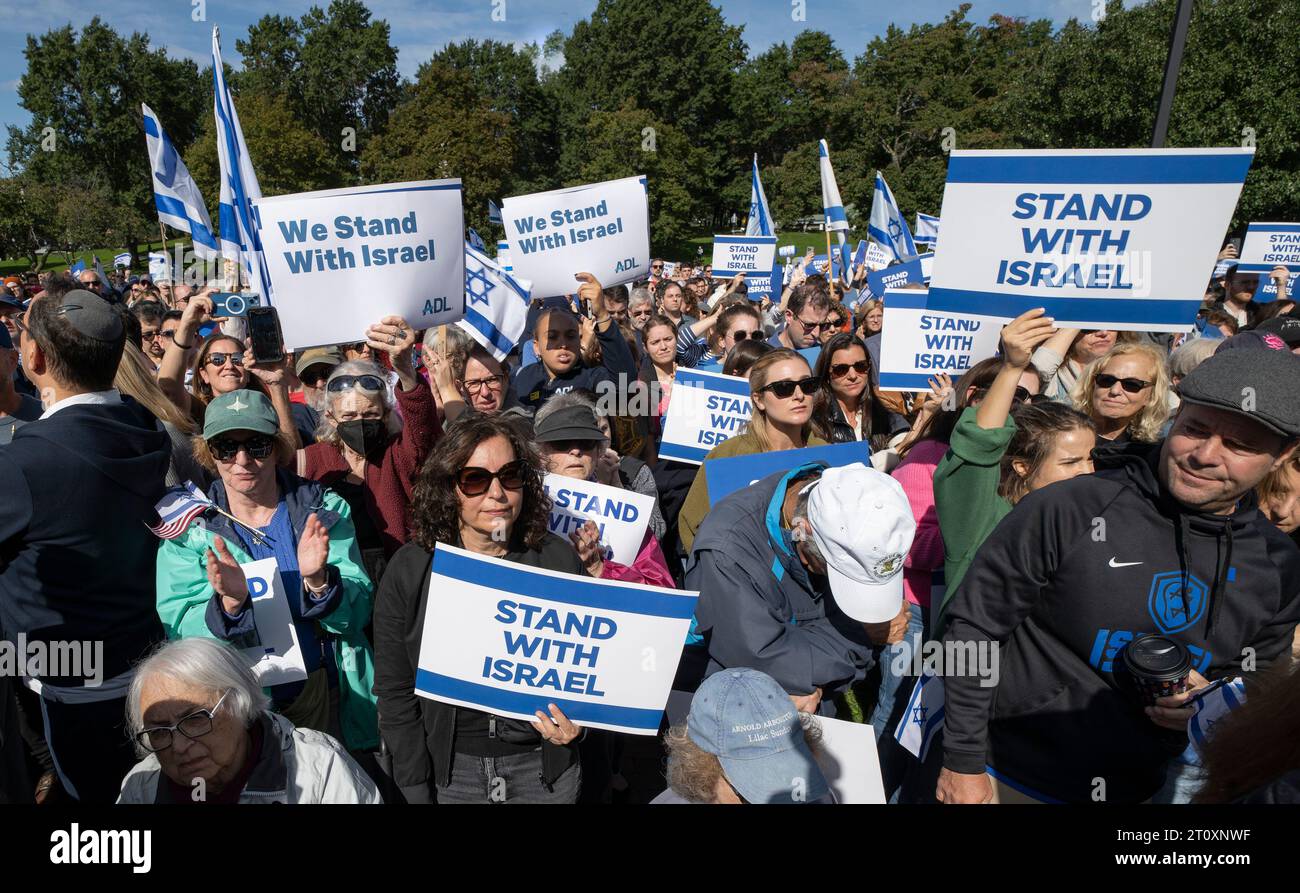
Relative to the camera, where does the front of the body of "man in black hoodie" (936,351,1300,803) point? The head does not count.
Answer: toward the camera

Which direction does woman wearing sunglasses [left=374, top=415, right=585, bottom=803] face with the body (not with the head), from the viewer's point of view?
toward the camera

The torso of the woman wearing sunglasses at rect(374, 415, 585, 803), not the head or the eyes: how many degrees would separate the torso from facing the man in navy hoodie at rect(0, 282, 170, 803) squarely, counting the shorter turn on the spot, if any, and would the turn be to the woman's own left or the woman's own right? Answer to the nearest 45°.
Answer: approximately 90° to the woman's own right

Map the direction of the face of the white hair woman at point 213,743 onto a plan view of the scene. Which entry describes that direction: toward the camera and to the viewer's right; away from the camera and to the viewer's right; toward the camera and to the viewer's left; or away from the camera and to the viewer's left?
toward the camera and to the viewer's left

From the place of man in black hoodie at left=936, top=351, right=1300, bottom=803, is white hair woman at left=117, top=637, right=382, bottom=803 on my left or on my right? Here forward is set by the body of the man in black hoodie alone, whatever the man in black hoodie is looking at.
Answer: on my right

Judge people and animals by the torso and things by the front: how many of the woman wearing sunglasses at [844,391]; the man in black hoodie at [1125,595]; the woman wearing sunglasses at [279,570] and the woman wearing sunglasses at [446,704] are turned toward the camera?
4

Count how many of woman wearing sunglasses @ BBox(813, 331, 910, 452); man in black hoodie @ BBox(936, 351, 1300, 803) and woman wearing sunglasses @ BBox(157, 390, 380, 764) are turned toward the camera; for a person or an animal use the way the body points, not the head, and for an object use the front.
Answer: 3

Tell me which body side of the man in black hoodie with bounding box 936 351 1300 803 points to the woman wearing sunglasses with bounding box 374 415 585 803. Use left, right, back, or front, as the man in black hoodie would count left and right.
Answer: right

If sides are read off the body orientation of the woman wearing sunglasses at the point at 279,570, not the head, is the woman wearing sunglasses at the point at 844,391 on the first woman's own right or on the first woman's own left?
on the first woman's own left

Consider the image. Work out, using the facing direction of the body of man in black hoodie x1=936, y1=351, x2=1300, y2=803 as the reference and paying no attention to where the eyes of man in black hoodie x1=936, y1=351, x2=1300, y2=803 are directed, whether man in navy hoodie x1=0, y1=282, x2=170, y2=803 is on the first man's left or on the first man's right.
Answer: on the first man's right

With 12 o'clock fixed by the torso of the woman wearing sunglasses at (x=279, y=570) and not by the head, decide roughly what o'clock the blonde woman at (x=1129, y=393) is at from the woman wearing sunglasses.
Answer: The blonde woman is roughly at 9 o'clock from the woman wearing sunglasses.

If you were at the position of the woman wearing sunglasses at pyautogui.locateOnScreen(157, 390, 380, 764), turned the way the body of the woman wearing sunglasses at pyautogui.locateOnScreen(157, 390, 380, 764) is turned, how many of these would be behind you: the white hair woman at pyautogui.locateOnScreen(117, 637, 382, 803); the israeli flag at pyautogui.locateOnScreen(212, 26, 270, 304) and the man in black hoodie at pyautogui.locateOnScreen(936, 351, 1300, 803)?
1

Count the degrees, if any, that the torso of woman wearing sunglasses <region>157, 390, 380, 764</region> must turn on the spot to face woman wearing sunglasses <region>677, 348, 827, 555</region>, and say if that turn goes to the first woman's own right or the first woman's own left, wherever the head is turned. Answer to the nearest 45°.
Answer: approximately 90° to the first woman's own left

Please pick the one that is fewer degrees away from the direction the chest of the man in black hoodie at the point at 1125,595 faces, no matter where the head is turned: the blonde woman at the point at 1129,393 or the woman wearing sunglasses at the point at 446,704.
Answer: the woman wearing sunglasses
